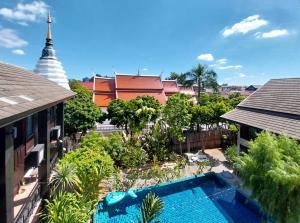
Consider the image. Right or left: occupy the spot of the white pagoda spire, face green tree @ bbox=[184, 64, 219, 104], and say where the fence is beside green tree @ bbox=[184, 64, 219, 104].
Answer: right

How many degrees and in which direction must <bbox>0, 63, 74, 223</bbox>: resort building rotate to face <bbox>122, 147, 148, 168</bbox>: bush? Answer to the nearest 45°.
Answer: approximately 45° to its left

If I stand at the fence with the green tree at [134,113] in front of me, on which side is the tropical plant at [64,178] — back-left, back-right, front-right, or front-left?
front-left

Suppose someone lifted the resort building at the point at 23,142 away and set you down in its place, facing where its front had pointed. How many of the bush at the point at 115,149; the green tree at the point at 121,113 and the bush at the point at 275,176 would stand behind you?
0

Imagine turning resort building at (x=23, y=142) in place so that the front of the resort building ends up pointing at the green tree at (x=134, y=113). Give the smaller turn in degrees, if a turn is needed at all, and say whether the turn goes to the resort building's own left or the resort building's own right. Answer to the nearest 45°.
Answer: approximately 45° to the resort building's own left

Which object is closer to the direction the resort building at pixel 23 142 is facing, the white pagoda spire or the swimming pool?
the swimming pool

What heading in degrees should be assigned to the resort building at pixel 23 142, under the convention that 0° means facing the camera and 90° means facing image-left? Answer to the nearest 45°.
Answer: approximately 270°

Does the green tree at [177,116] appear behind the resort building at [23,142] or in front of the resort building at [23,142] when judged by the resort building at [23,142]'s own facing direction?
in front

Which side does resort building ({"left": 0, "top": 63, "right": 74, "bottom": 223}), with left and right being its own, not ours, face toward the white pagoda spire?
left

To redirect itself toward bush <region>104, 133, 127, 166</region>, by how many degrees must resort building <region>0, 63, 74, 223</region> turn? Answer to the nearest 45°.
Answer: approximately 45° to its left

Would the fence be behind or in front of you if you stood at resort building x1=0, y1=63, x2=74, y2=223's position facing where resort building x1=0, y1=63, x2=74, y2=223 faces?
in front

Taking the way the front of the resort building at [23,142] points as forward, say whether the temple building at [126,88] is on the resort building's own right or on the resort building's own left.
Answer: on the resort building's own left

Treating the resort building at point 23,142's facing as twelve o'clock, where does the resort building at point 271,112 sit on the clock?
the resort building at point 271,112 is roughly at 12 o'clock from the resort building at point 23,142.
